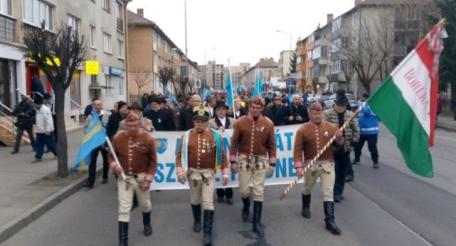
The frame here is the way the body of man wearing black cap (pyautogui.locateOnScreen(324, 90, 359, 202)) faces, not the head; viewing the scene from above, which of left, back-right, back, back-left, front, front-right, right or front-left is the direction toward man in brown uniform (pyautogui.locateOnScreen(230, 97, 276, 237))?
front-right

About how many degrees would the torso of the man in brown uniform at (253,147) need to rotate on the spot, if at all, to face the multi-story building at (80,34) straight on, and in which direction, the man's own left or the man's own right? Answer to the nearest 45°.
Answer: approximately 135° to the man's own right

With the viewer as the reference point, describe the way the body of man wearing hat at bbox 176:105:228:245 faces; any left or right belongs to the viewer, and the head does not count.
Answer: facing the viewer

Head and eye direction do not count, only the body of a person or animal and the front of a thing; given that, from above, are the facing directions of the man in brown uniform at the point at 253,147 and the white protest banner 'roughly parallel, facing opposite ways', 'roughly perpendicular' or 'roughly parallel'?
roughly parallel

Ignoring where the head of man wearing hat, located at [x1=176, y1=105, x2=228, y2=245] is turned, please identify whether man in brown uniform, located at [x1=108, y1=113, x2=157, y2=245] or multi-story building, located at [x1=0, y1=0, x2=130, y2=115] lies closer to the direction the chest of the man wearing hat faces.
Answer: the man in brown uniform

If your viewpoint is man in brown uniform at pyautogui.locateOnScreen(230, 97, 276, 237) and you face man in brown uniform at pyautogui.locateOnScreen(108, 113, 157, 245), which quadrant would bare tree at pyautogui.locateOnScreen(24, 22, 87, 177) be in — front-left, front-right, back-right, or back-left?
front-right

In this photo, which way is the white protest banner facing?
toward the camera

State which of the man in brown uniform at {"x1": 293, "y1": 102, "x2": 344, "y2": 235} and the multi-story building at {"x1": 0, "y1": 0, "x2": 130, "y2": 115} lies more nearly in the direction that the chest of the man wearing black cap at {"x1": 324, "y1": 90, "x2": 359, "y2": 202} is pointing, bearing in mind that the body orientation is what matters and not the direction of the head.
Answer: the man in brown uniform

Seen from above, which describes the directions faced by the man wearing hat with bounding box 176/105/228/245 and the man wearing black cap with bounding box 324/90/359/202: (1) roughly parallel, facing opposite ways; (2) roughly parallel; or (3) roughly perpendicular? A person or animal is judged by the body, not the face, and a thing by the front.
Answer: roughly parallel

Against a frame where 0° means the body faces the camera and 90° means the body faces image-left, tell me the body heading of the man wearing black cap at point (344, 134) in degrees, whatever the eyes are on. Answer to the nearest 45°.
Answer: approximately 0°

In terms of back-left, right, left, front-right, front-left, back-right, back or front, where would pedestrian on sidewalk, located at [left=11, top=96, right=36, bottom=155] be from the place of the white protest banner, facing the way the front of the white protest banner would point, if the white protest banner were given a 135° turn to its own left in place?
left

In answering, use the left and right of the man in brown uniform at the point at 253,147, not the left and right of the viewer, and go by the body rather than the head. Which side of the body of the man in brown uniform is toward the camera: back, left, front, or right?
front

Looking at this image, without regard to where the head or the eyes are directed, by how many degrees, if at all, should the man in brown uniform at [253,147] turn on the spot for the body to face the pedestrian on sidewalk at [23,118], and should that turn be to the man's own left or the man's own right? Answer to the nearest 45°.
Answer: approximately 135° to the man's own right

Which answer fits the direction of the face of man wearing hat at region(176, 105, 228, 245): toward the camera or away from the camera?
toward the camera
